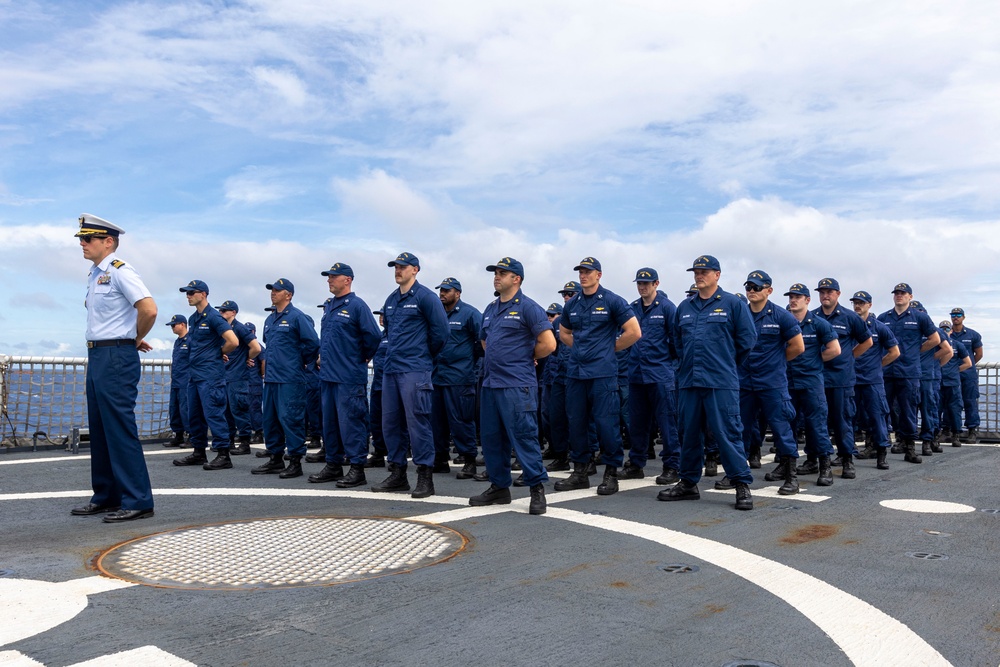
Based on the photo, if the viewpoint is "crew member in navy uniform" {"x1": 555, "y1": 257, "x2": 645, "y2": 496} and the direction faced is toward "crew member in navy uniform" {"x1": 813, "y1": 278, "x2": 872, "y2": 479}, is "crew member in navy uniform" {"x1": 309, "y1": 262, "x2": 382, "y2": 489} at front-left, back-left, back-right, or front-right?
back-left

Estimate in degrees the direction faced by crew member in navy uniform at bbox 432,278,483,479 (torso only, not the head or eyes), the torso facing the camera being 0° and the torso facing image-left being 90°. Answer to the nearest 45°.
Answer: approximately 45°

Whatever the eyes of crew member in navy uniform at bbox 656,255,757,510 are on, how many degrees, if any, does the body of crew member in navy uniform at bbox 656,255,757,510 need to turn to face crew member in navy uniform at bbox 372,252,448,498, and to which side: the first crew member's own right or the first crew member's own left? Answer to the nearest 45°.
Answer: approximately 45° to the first crew member's own right

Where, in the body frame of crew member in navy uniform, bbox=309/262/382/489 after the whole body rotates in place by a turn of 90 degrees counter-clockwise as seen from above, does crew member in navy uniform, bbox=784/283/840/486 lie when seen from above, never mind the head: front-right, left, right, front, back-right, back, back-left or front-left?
front-left

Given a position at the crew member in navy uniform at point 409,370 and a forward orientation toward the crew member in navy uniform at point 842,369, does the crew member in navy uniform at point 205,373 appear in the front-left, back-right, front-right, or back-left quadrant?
back-left

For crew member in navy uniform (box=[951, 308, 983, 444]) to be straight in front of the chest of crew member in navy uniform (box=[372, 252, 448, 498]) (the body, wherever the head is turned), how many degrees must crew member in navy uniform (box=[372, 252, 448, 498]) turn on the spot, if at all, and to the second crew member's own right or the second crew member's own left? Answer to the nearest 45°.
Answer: approximately 180°

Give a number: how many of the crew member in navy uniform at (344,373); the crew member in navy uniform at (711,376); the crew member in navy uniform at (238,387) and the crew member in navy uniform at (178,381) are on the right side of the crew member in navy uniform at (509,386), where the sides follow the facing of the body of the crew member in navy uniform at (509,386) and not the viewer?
3

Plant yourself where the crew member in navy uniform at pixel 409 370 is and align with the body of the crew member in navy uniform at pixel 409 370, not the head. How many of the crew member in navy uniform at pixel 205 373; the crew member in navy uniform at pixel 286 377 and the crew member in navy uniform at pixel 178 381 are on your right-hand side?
3

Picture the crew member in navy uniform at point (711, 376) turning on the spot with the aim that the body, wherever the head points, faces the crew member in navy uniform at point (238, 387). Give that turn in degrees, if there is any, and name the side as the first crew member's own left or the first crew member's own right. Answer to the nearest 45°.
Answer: approximately 90° to the first crew member's own right

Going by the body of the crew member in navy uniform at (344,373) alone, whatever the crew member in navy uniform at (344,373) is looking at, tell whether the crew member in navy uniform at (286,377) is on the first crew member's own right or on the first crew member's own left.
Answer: on the first crew member's own right

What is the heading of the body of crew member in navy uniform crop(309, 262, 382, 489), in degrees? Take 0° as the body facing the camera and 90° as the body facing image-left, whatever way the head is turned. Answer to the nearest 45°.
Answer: approximately 45°

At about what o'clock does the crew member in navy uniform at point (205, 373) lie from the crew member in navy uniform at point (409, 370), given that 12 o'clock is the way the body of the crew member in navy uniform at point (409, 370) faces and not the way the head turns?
the crew member in navy uniform at point (205, 373) is roughly at 3 o'clock from the crew member in navy uniform at point (409, 370).
